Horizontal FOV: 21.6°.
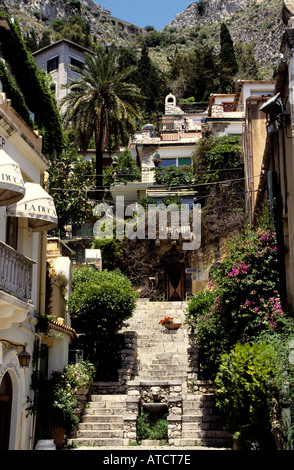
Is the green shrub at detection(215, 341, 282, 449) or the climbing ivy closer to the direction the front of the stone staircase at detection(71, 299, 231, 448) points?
the green shrub

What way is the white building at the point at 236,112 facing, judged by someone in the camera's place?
facing the viewer

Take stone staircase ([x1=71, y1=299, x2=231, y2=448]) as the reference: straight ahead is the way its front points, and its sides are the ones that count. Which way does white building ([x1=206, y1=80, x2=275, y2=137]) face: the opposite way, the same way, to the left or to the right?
the same way

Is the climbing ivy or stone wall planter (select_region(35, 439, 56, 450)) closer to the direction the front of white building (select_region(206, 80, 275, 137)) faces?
the stone wall planter

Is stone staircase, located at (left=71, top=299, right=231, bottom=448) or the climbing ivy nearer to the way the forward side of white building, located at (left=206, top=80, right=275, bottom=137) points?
the stone staircase

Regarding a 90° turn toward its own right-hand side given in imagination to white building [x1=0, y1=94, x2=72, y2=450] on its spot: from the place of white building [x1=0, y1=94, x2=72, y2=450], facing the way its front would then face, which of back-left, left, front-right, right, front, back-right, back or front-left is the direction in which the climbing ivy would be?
back-right

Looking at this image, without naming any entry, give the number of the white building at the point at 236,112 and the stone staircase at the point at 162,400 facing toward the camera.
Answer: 2

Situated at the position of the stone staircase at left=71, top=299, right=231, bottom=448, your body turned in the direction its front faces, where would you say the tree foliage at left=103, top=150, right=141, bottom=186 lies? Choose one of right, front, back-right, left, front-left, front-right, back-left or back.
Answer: back

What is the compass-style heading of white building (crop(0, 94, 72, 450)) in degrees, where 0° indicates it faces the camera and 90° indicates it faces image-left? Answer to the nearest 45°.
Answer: approximately 315°

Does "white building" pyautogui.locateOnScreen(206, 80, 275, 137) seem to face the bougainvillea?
yes

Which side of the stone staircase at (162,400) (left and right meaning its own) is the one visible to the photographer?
front

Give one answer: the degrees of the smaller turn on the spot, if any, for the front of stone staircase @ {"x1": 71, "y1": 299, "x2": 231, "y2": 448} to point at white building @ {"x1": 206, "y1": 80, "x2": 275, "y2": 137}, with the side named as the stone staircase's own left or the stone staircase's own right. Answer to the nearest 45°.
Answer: approximately 180°

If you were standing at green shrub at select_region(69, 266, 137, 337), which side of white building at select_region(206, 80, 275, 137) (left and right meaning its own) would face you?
front
